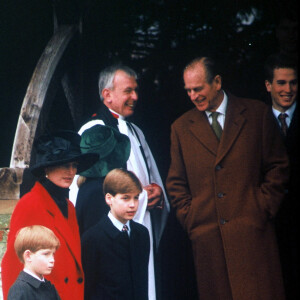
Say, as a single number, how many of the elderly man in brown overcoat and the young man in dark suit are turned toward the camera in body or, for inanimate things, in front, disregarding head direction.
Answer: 2

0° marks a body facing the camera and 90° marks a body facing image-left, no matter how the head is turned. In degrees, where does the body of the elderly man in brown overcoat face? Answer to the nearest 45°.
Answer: approximately 0°

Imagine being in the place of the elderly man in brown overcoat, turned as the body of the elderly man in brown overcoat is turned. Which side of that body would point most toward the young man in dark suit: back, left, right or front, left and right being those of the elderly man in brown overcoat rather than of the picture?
left

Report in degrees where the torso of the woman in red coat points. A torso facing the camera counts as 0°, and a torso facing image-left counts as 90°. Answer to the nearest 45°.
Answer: approximately 315°

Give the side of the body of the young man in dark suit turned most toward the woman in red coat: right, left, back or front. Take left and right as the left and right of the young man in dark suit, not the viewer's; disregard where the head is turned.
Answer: right

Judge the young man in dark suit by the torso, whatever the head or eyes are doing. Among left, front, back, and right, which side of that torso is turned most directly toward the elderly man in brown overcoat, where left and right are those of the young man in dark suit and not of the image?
right

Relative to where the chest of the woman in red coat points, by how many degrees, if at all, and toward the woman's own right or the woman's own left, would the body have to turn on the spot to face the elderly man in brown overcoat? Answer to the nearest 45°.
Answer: approximately 45° to the woman's own left

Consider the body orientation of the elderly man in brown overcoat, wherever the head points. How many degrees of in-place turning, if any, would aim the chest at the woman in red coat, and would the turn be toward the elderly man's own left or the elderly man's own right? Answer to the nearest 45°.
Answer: approximately 90° to the elderly man's own right

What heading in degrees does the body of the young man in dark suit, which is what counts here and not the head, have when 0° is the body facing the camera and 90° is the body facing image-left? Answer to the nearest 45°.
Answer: approximately 0°

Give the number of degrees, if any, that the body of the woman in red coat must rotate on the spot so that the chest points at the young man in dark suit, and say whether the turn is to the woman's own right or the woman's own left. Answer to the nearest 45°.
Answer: approximately 45° to the woman's own left
